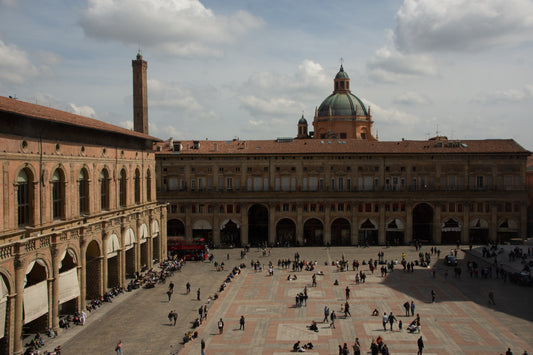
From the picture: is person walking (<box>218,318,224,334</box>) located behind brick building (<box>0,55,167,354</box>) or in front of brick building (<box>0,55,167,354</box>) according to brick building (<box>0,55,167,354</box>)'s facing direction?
in front

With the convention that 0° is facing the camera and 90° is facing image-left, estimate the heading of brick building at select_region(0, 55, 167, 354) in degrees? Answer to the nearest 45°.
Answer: approximately 315°

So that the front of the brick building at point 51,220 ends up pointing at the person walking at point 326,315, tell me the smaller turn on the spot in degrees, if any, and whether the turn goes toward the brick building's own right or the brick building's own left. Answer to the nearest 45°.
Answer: approximately 45° to the brick building's own left
